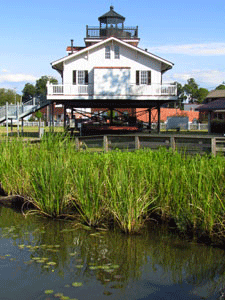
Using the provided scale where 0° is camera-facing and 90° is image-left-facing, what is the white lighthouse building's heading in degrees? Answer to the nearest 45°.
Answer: approximately 0°

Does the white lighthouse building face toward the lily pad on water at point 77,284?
yes
